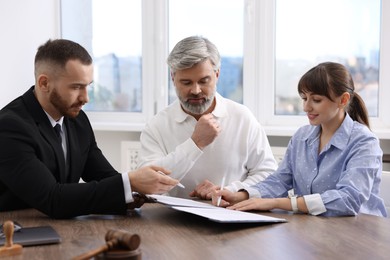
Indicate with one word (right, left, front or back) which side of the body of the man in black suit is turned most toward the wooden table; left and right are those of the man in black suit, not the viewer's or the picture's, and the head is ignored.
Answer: front

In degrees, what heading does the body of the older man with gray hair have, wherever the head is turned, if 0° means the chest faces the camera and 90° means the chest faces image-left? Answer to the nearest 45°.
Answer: approximately 0°

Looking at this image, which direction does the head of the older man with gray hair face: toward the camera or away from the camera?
toward the camera

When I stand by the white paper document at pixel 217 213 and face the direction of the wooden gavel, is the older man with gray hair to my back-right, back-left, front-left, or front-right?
back-right

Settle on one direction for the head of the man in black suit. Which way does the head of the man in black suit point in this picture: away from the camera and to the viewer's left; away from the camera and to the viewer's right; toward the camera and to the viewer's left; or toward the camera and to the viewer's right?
toward the camera and to the viewer's right

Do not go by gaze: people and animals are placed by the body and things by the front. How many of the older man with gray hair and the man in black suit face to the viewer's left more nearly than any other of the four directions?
0

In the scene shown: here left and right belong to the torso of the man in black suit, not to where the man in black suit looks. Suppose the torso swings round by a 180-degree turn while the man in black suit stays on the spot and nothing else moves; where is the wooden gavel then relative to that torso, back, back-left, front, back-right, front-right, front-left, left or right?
back-left

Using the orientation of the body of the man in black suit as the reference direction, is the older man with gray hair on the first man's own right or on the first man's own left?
on the first man's own left

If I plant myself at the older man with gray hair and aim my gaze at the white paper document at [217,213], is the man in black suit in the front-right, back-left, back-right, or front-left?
front-right

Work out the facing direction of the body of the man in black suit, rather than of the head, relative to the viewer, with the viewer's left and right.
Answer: facing the viewer and to the right of the viewer

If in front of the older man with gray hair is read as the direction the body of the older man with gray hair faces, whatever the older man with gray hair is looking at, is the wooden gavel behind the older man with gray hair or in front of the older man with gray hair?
in front
